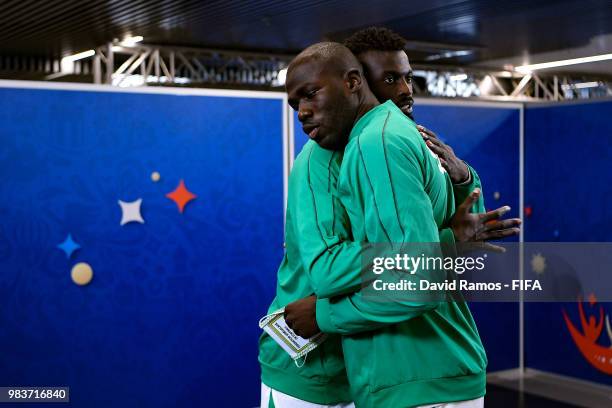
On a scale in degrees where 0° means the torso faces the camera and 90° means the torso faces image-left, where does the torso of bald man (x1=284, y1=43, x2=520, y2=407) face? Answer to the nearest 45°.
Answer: approximately 90°
